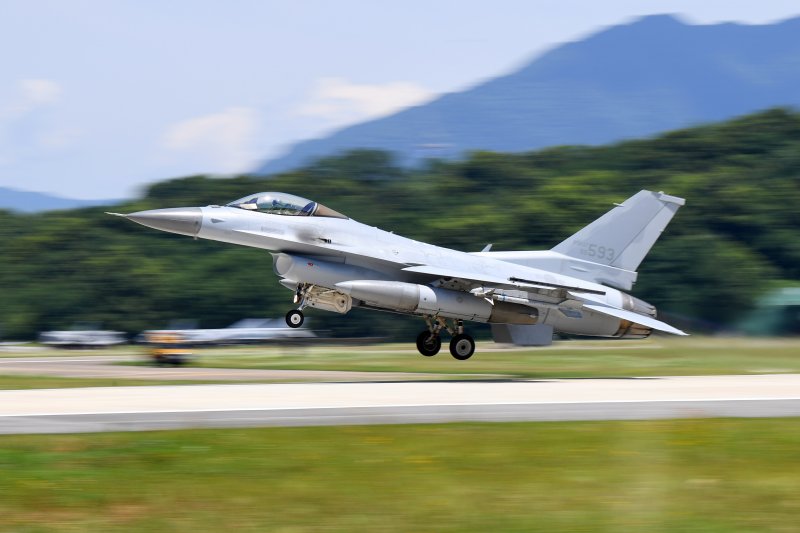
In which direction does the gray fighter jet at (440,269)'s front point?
to the viewer's left

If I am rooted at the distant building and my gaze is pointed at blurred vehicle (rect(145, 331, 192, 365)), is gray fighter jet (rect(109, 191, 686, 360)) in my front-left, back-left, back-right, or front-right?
front-left

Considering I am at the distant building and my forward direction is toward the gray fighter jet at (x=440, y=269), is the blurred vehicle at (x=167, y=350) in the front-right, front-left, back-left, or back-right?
front-right

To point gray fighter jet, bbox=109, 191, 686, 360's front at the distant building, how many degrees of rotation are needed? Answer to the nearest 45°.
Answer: approximately 135° to its right

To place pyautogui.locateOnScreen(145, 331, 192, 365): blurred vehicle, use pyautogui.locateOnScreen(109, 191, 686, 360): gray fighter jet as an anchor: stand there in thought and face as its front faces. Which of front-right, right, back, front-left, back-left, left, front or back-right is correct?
front-right

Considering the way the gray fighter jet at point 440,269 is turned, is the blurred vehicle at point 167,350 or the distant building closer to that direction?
the blurred vehicle
